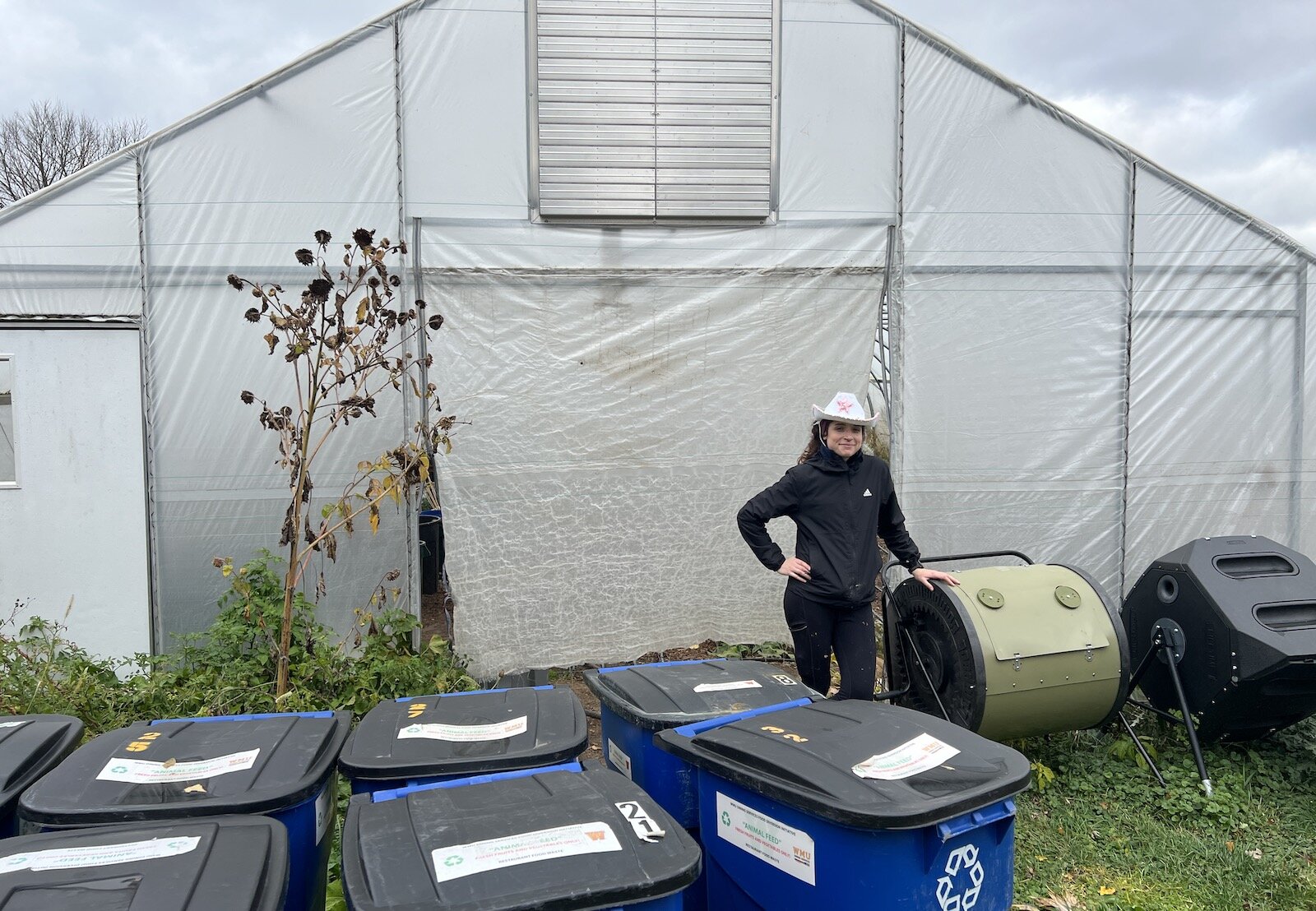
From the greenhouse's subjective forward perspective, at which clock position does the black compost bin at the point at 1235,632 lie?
The black compost bin is roughly at 10 o'clock from the greenhouse.

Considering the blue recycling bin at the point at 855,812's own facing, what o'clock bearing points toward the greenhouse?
The greenhouse is roughly at 7 o'clock from the blue recycling bin.

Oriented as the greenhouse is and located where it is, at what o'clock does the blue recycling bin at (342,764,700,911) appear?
The blue recycling bin is roughly at 12 o'clock from the greenhouse.

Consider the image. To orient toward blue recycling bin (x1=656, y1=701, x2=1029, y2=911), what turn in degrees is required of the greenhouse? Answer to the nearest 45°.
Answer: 0° — it already faces it

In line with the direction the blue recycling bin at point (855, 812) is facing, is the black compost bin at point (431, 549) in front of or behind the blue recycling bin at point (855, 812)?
behind

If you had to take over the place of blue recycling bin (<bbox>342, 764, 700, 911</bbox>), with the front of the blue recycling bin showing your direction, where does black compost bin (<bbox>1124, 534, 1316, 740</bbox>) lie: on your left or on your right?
on your left

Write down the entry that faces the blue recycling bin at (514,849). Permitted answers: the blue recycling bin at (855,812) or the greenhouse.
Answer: the greenhouse

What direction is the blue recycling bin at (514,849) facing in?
toward the camera

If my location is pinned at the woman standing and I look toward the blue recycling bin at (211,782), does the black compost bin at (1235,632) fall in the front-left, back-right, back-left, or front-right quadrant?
back-left

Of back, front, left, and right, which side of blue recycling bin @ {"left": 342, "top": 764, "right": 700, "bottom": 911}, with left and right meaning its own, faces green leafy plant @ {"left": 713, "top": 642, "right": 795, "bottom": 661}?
back

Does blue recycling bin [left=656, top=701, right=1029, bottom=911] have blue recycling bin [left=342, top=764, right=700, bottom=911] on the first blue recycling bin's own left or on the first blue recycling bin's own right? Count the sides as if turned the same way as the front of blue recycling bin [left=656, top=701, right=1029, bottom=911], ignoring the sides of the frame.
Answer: on the first blue recycling bin's own right

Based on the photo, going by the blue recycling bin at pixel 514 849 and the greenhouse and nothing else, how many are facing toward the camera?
2

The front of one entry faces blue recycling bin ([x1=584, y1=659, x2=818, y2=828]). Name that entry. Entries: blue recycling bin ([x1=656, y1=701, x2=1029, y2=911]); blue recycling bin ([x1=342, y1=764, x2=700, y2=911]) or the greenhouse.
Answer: the greenhouse

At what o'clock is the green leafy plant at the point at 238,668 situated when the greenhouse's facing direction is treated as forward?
The green leafy plant is roughly at 2 o'clock from the greenhouse.
